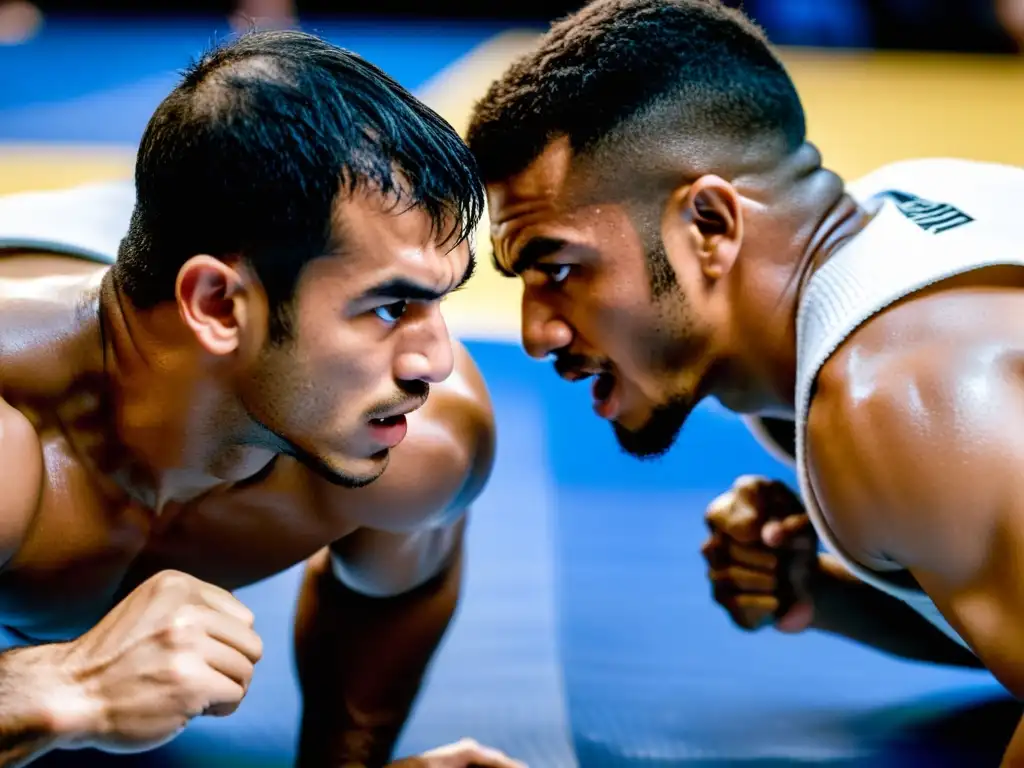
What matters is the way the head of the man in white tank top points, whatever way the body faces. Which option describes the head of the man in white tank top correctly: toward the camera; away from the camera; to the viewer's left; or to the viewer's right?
to the viewer's left

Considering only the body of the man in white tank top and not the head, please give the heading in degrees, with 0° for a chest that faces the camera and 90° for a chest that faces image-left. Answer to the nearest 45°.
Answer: approximately 90°

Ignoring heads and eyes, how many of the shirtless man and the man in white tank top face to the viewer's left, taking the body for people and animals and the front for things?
1

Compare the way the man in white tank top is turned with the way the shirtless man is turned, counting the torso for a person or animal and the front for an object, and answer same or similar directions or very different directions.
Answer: very different directions

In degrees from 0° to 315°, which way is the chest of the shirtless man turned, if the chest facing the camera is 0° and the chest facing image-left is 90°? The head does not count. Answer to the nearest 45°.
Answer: approximately 315°

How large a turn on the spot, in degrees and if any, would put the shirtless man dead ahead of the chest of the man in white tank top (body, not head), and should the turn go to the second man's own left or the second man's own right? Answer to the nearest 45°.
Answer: approximately 45° to the second man's own left
